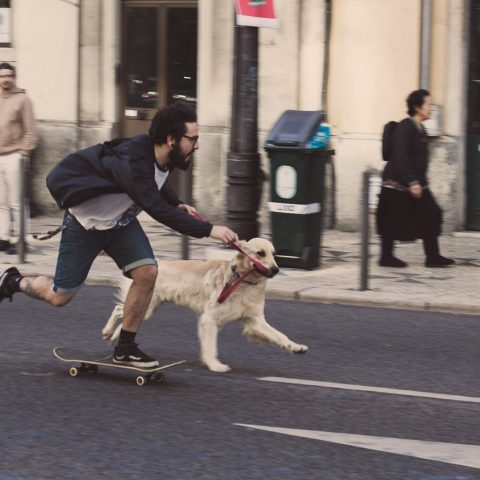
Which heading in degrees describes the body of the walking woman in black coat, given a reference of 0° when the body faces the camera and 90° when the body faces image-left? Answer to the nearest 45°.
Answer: approximately 270°

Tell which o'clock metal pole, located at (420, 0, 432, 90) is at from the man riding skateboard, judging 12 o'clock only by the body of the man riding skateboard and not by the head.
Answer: The metal pole is roughly at 10 o'clock from the man riding skateboard.

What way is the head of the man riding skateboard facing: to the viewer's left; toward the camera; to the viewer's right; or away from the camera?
to the viewer's right

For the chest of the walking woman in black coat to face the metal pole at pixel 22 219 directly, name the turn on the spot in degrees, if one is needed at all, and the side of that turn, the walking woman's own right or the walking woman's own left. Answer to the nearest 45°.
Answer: approximately 180°

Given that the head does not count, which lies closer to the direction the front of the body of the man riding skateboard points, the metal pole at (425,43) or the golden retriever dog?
the golden retriever dog

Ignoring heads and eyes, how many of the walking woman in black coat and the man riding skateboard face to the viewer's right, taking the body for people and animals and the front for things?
2

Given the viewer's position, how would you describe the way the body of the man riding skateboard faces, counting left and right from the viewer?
facing to the right of the viewer

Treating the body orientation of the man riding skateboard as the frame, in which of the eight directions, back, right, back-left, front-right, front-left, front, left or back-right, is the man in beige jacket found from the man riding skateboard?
left

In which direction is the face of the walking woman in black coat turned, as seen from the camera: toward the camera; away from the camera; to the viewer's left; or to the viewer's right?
to the viewer's right
